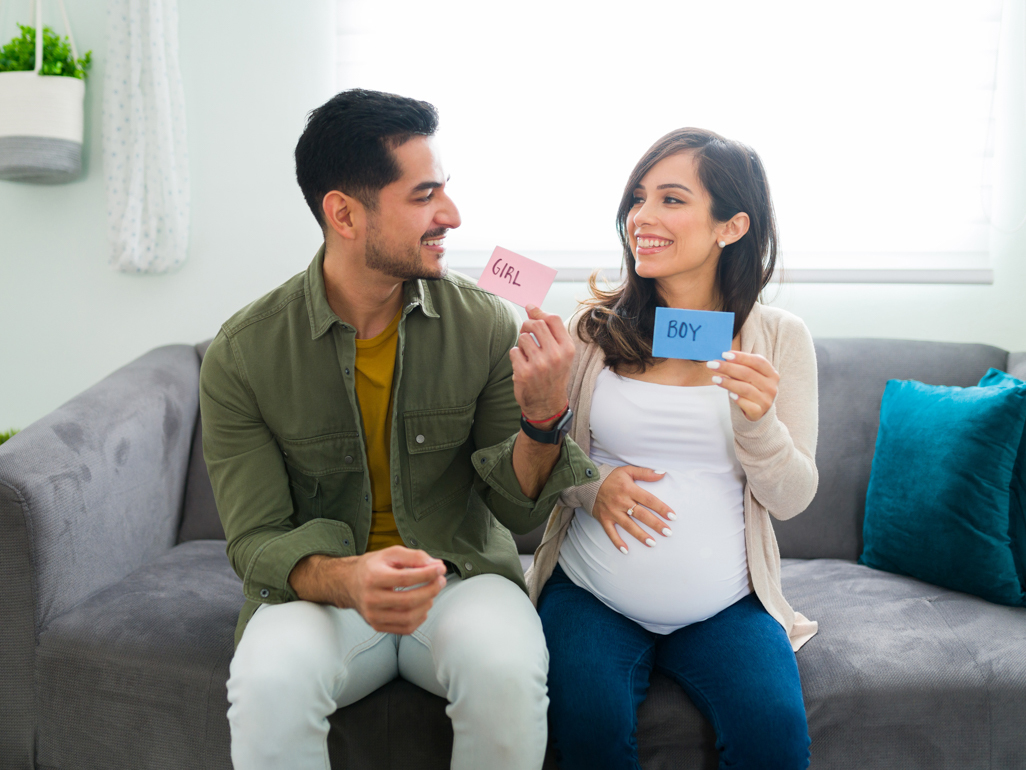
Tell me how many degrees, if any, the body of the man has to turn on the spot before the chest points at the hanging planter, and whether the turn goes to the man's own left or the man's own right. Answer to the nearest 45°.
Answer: approximately 135° to the man's own right

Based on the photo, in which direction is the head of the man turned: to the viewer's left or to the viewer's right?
to the viewer's right

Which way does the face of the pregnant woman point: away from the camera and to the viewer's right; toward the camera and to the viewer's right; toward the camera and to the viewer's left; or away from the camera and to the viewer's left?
toward the camera and to the viewer's left

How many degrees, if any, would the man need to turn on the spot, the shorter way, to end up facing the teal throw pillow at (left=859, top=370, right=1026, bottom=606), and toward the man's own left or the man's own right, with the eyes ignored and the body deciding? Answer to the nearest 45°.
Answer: approximately 90° to the man's own left

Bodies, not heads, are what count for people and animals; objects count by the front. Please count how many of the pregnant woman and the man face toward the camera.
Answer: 2

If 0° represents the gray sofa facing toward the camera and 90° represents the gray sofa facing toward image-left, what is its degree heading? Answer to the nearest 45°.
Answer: approximately 0°

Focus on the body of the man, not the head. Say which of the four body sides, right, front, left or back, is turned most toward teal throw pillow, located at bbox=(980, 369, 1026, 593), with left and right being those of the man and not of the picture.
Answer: left

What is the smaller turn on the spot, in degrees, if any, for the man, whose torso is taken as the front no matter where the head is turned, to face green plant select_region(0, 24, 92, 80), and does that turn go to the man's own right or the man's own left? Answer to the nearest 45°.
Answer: approximately 135° to the man's own right

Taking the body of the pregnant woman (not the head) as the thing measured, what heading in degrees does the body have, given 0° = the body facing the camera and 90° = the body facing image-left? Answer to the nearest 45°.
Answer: approximately 0°
